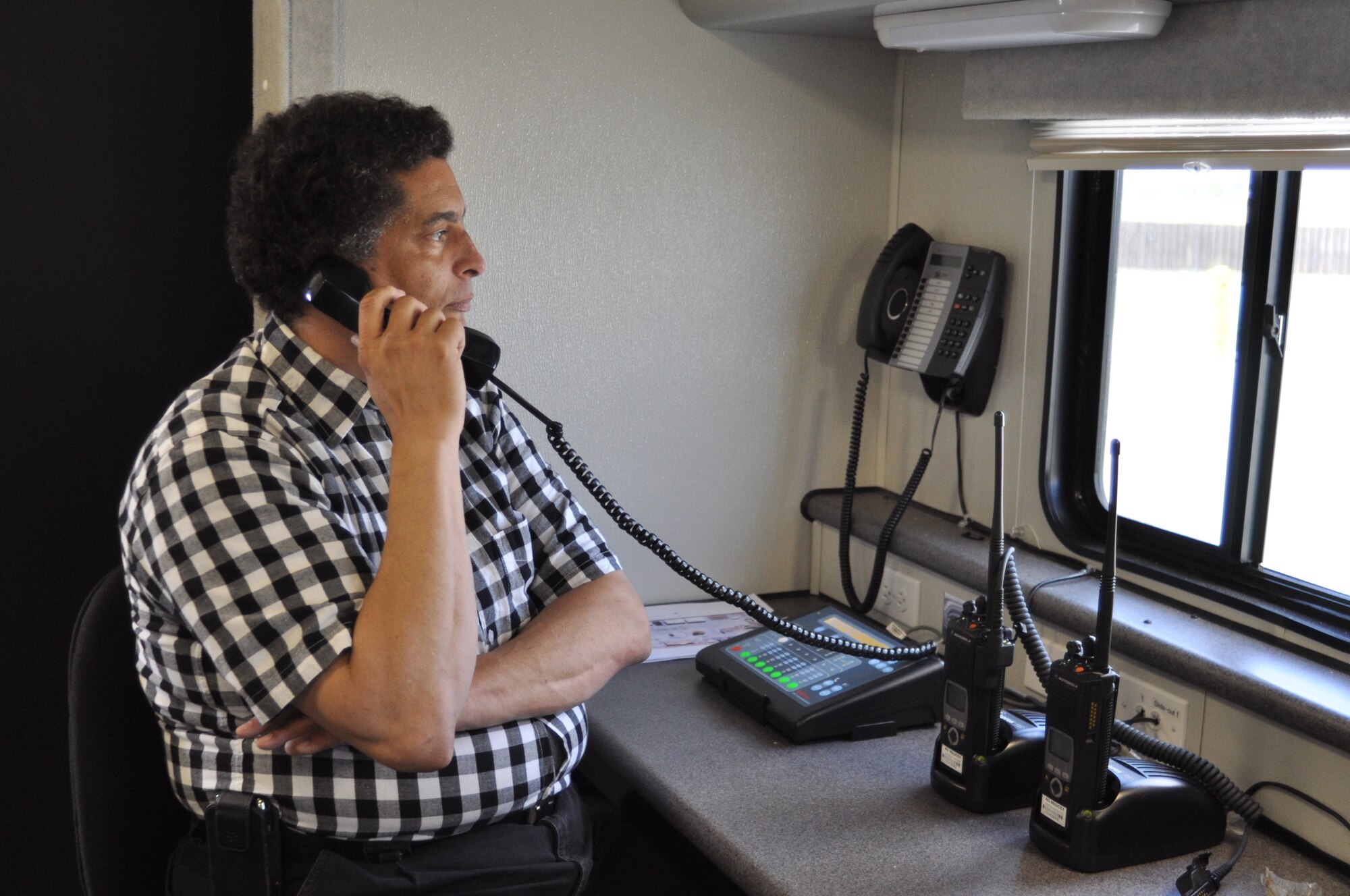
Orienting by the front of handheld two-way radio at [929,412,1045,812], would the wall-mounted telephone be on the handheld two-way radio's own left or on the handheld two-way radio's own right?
on the handheld two-way radio's own right

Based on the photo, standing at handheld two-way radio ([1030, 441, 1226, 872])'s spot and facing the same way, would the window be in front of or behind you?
behind

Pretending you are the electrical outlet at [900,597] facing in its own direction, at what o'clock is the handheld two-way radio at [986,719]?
The handheld two-way radio is roughly at 10 o'clock from the electrical outlet.

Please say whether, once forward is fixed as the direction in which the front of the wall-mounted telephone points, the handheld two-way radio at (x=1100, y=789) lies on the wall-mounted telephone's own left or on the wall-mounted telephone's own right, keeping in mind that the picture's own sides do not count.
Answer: on the wall-mounted telephone's own left

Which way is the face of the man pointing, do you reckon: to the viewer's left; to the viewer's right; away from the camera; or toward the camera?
to the viewer's right

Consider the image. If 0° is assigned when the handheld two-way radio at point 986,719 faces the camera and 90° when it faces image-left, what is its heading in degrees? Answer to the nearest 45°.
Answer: approximately 45°

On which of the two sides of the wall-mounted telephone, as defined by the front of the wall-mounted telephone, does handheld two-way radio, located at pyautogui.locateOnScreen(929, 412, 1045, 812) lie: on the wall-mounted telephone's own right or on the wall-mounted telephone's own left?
on the wall-mounted telephone's own left
